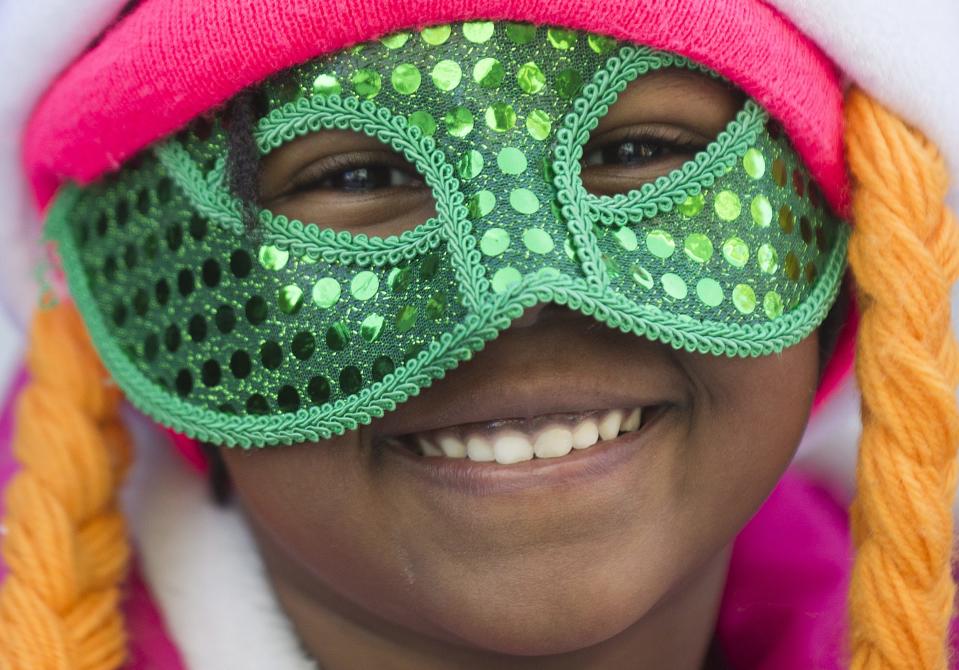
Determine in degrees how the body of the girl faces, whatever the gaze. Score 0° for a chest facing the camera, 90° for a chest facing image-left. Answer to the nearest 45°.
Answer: approximately 0°
